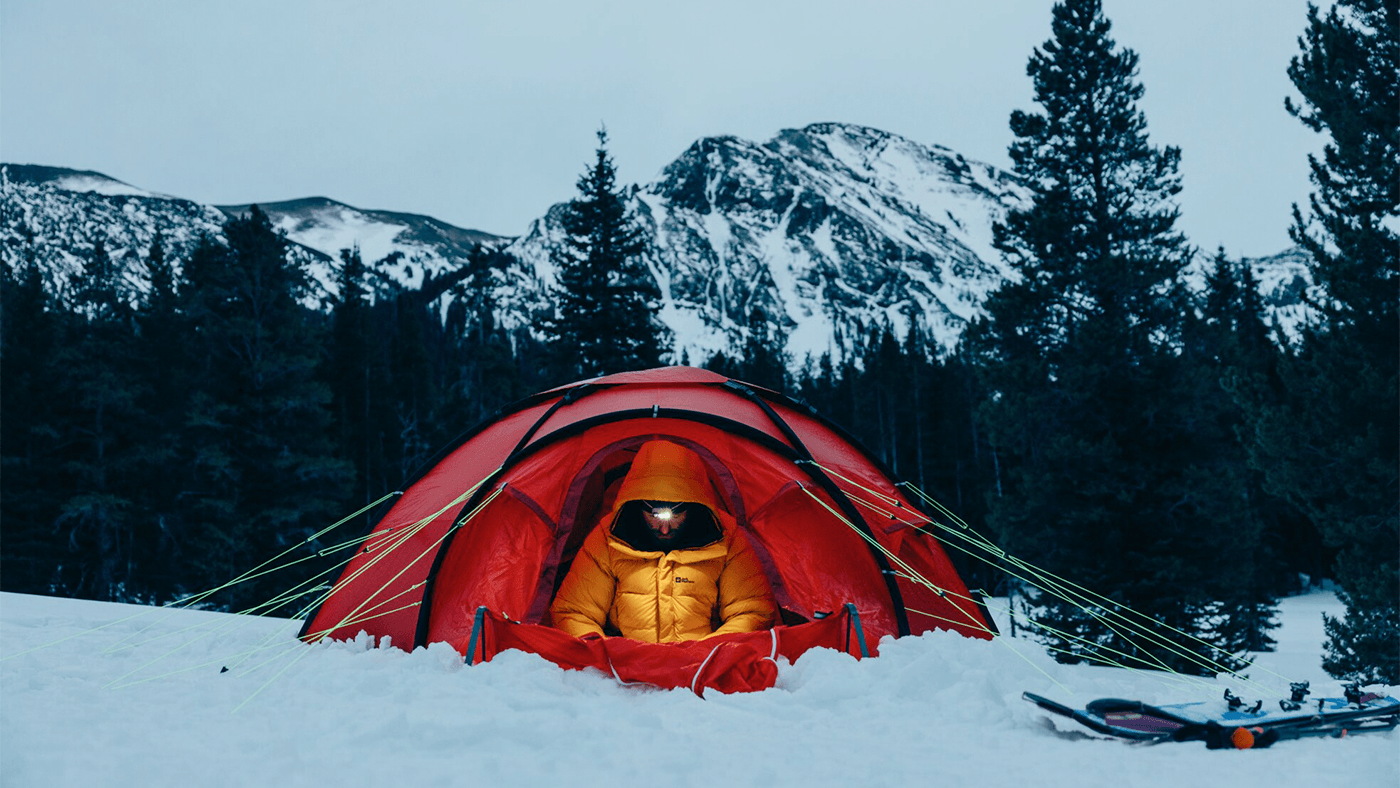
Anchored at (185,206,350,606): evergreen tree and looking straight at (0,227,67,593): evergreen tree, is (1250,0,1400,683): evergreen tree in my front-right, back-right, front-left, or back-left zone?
back-left

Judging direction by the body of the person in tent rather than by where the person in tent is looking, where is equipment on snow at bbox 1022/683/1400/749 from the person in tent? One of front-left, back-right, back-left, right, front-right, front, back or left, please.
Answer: front-left

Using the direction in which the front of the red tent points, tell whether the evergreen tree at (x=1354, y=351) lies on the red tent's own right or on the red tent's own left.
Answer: on the red tent's own left

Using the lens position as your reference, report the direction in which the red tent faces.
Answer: facing the viewer

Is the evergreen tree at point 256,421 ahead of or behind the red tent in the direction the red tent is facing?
behind

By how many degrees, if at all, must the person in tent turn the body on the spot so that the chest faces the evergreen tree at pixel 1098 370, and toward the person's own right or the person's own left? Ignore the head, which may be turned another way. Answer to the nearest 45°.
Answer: approximately 135° to the person's own left

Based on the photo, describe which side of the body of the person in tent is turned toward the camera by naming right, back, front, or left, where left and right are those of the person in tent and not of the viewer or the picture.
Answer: front

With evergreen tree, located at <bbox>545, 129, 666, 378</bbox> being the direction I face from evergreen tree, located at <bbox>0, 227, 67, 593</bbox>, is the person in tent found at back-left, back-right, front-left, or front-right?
front-right

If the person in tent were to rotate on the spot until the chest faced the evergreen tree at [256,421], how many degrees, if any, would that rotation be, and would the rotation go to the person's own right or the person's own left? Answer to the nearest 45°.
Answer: approximately 135° to the person's own right

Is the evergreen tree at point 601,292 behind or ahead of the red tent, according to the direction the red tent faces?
behind

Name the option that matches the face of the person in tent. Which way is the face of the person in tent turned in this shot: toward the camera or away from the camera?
toward the camera
